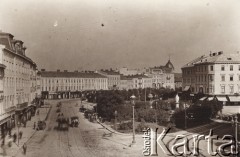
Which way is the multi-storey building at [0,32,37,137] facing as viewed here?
to the viewer's right
